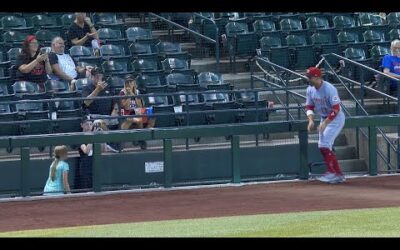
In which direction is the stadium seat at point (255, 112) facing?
toward the camera

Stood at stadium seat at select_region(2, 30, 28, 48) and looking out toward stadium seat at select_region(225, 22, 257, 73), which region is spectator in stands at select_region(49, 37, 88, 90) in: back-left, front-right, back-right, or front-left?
front-right

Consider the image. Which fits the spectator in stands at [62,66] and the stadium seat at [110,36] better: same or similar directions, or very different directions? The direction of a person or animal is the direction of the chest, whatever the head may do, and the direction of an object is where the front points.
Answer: same or similar directions

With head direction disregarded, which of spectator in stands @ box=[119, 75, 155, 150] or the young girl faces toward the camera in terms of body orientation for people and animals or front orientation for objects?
the spectator in stands

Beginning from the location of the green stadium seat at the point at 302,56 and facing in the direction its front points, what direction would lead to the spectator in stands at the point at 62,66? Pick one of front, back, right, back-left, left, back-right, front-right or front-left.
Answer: right

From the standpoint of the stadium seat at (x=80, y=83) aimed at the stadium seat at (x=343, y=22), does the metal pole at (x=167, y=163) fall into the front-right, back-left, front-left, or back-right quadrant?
front-right

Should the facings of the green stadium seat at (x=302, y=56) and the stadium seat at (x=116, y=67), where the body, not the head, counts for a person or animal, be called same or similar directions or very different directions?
same or similar directions

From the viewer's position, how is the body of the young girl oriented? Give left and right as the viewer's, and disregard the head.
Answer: facing away from the viewer and to the right of the viewer

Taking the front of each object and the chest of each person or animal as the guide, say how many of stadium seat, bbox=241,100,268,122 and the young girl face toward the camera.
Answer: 1

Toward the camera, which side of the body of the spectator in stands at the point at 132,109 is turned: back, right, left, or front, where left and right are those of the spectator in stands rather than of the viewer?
front

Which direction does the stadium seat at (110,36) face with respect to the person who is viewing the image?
facing the viewer and to the right of the viewer

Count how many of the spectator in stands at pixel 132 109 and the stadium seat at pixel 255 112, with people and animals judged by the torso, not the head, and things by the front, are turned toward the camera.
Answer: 2

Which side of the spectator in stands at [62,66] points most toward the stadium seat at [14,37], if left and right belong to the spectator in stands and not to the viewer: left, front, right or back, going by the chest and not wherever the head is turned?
back

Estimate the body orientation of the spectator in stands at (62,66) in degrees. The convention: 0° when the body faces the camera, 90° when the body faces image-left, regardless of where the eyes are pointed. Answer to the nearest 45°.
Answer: approximately 315°

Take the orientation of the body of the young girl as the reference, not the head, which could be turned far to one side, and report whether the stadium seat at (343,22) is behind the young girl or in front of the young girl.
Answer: in front

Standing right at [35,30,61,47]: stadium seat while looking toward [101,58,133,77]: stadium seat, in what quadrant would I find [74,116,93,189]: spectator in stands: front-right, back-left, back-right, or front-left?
front-right
